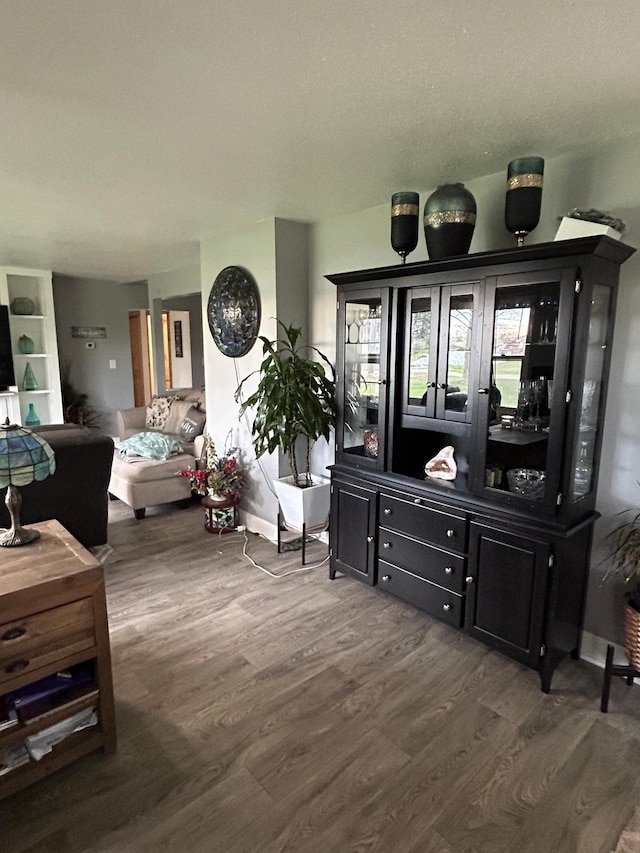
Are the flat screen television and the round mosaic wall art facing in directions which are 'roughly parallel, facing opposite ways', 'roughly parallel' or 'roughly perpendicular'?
roughly perpendicular

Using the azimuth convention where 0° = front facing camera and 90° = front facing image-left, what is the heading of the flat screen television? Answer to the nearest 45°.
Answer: approximately 315°

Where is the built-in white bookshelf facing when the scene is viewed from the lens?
facing the viewer and to the right of the viewer

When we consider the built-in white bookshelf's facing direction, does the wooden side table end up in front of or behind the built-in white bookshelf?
in front

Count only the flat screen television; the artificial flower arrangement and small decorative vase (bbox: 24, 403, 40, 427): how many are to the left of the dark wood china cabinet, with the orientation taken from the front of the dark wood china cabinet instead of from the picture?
0

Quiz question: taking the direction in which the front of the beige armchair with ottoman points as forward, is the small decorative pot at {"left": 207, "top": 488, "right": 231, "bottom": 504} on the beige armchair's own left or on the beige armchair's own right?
on the beige armchair's own left

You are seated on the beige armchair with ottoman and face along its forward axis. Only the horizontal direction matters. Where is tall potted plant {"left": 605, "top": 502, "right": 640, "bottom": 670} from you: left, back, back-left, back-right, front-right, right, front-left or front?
left

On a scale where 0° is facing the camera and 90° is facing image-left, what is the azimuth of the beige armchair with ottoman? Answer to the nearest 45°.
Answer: approximately 45°

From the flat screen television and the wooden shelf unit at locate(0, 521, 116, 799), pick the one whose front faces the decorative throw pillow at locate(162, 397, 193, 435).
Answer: the flat screen television

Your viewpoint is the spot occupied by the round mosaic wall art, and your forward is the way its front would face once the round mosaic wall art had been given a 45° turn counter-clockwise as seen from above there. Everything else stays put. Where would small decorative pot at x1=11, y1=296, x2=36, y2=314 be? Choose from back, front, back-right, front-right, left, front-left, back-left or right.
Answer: back-right

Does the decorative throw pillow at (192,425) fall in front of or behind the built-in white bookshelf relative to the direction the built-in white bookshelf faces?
in front

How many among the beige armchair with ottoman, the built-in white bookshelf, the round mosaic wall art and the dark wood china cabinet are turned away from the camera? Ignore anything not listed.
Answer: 0

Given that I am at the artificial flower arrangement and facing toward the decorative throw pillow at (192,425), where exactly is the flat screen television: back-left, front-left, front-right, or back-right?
front-left

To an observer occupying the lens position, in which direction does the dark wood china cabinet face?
facing the viewer and to the left of the viewer

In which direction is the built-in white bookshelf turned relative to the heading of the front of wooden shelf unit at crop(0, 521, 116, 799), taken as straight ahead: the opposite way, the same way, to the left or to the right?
the same way

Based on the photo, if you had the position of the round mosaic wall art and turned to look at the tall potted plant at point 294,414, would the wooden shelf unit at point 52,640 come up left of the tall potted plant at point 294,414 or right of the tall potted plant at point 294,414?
right
